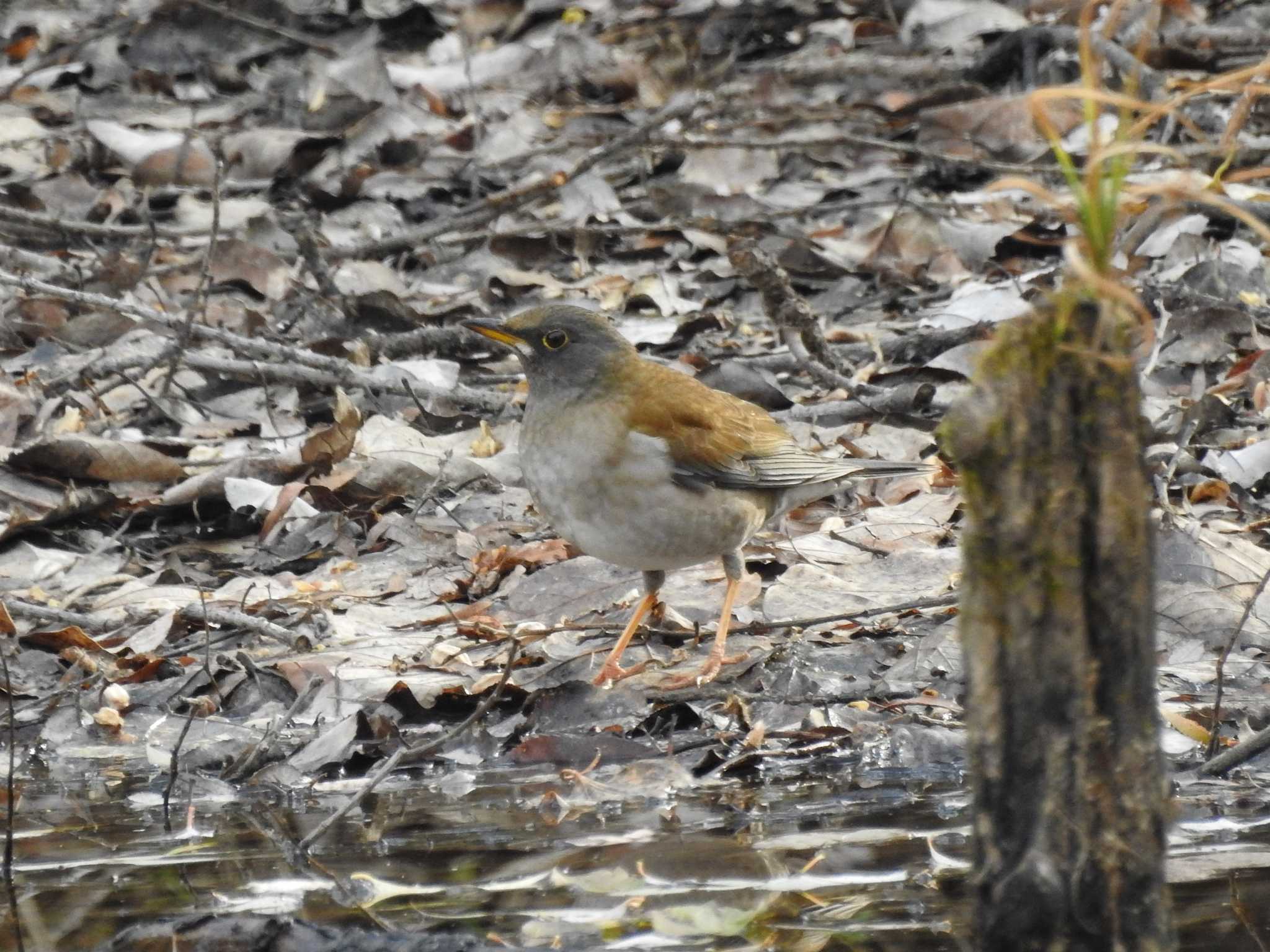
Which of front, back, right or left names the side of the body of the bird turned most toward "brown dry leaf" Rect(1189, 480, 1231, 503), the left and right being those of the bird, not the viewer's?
back

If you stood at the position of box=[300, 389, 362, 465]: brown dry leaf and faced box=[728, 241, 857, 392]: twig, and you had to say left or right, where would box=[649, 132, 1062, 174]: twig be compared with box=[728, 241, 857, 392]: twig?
left

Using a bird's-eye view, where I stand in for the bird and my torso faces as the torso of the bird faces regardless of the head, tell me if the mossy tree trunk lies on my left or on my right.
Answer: on my left

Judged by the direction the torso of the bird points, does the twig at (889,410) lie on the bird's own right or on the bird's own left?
on the bird's own right

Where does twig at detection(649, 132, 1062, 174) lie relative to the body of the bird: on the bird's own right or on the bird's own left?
on the bird's own right

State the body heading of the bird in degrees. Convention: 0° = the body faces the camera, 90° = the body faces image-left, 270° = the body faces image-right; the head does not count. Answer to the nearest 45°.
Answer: approximately 90°

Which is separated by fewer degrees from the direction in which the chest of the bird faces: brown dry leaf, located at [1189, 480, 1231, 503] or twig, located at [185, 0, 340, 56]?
the twig

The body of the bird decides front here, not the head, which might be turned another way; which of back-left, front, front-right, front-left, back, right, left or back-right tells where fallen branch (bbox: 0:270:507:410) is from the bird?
front-right

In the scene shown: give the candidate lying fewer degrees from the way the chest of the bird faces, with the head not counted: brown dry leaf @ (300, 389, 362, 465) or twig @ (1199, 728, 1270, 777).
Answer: the brown dry leaf
